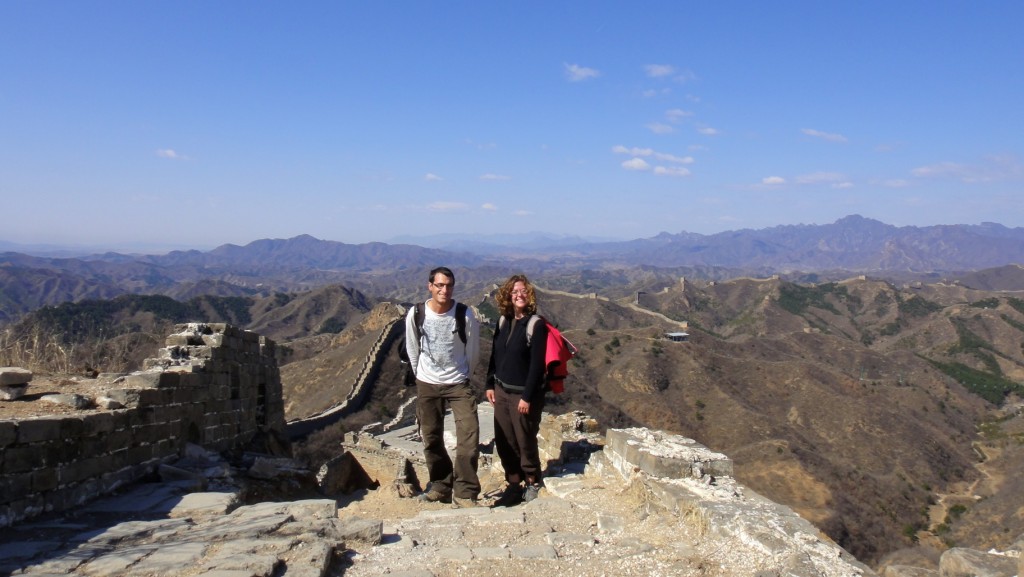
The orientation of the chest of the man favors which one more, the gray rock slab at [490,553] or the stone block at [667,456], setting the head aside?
the gray rock slab

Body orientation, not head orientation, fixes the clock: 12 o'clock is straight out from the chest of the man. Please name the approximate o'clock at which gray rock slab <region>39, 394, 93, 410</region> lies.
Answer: The gray rock slab is roughly at 3 o'clock from the man.

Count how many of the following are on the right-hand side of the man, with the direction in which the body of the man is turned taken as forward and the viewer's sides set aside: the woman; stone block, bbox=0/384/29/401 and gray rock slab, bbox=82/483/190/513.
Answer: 2

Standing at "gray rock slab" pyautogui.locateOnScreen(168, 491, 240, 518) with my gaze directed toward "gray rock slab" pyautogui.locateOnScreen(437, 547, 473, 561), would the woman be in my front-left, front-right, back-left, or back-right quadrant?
front-left

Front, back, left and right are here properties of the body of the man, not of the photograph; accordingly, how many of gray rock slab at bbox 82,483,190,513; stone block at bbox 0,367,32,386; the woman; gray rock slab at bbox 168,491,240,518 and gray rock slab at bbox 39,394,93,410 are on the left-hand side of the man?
1

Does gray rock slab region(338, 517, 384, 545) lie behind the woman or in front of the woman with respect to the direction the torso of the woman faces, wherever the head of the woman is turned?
in front

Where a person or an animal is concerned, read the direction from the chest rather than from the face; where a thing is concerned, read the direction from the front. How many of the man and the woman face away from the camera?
0

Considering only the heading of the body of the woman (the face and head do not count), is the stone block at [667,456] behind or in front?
behind

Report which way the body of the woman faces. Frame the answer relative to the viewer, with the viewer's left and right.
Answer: facing the viewer and to the left of the viewer

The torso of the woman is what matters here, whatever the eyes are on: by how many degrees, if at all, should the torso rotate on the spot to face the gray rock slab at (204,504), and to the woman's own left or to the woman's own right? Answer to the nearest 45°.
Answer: approximately 45° to the woman's own right

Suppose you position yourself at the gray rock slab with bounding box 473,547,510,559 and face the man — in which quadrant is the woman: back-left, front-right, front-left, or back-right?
front-right

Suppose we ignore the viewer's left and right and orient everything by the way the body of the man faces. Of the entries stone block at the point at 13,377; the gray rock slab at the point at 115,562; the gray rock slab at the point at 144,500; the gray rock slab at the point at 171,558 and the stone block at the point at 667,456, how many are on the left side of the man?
1

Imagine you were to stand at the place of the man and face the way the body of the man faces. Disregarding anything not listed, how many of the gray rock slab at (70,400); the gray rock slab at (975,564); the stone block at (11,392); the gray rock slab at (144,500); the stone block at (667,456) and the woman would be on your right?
3

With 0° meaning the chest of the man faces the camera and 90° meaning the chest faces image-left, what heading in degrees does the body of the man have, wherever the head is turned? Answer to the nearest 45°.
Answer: approximately 0°

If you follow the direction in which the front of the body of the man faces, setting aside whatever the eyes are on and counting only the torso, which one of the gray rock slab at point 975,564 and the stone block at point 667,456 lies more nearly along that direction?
the gray rock slab

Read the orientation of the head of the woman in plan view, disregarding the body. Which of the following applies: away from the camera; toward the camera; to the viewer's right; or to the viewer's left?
toward the camera

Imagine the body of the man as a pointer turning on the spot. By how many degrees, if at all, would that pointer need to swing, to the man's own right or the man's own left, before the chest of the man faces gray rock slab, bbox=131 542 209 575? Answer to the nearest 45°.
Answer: approximately 45° to the man's own right
